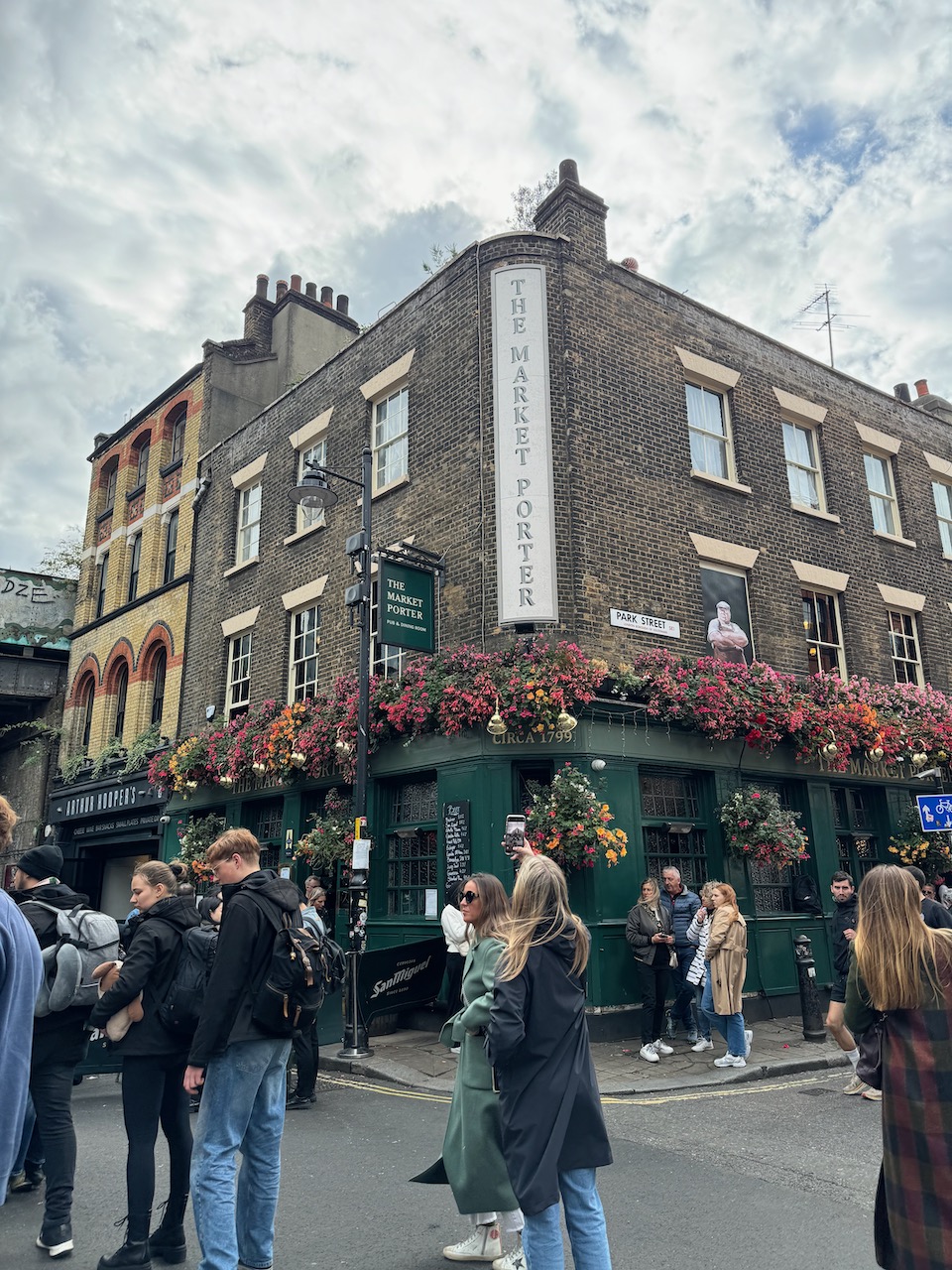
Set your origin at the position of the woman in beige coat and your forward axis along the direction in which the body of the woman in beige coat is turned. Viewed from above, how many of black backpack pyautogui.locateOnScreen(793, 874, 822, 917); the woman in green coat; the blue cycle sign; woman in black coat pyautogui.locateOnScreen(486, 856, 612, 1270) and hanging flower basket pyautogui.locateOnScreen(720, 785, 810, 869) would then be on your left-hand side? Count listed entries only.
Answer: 2

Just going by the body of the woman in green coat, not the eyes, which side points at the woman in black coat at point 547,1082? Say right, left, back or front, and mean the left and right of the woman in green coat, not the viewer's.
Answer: left

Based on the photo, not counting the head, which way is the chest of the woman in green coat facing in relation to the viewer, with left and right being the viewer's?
facing to the left of the viewer

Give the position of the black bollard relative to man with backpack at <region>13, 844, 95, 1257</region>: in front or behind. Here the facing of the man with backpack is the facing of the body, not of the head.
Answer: behind
